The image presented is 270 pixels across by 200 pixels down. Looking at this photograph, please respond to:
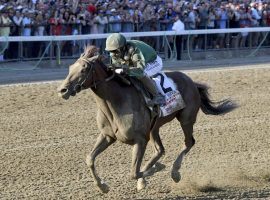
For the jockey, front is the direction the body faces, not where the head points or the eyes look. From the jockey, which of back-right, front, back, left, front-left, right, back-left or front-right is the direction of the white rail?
back-right

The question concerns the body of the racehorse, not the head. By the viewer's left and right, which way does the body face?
facing the viewer and to the left of the viewer

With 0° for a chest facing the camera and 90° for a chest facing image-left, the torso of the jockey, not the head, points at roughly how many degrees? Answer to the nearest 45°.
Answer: approximately 45°

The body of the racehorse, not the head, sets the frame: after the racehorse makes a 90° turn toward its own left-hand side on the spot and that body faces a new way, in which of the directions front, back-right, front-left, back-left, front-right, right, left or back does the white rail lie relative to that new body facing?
back-left
